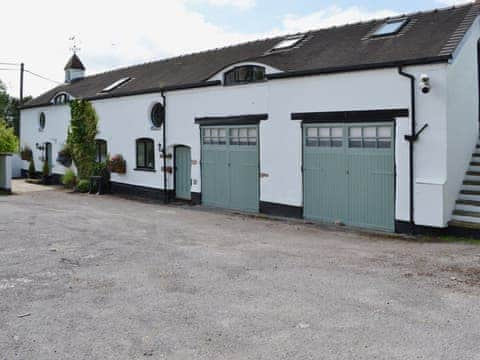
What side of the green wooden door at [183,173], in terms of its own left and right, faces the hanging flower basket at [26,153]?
right

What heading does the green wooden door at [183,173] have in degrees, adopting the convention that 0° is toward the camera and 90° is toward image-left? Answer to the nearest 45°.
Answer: approximately 45°

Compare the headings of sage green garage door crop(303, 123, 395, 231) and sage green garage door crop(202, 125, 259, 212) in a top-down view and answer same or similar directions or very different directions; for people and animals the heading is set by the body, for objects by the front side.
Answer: same or similar directions

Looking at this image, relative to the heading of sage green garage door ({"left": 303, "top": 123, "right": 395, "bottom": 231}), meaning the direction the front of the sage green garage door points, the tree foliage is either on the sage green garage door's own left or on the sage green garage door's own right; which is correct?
on the sage green garage door's own right

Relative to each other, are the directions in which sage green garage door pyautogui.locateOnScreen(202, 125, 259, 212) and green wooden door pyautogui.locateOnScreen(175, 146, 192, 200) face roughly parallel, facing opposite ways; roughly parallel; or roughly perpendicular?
roughly parallel

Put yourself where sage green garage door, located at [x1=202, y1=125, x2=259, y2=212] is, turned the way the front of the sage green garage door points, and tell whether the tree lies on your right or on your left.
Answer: on your right

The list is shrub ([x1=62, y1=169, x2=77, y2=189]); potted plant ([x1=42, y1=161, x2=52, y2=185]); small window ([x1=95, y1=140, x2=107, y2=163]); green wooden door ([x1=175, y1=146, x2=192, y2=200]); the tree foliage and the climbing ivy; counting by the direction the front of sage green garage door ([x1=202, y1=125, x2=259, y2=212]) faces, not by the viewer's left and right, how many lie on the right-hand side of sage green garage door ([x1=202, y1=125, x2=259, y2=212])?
6

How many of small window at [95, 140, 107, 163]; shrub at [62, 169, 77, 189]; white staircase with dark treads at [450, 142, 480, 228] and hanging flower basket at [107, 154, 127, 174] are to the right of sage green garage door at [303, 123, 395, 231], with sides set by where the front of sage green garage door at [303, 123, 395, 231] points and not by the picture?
3

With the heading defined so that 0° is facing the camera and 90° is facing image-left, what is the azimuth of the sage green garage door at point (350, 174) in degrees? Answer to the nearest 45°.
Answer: approximately 45°

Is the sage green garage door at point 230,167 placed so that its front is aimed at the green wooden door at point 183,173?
no

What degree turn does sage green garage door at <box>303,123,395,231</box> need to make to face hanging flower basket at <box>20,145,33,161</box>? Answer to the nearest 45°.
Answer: approximately 90° to its right

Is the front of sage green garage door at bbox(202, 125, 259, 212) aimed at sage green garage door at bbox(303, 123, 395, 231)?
no

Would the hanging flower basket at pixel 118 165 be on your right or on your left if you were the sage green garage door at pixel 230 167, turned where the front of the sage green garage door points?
on your right

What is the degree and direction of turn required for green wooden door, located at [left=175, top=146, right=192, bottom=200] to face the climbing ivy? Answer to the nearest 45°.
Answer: approximately 90° to its right

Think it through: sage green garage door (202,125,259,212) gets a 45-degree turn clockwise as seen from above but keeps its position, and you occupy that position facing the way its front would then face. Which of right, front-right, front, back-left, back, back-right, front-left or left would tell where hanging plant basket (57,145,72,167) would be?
front-right

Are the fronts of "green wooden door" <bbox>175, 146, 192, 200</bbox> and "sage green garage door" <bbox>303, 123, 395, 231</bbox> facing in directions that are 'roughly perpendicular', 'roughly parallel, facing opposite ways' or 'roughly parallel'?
roughly parallel

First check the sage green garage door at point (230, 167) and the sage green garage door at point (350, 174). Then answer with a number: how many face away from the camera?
0

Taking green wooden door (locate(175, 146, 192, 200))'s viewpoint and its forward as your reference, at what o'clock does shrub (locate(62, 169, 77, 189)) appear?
The shrub is roughly at 3 o'clock from the green wooden door.
